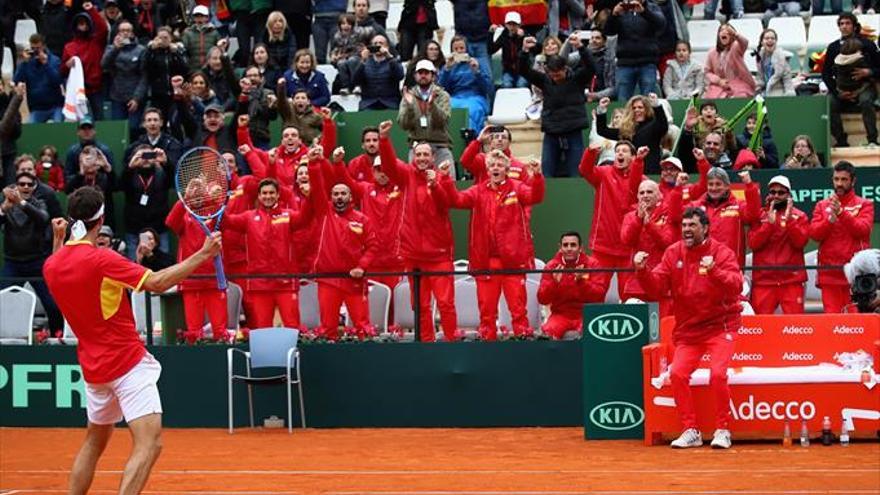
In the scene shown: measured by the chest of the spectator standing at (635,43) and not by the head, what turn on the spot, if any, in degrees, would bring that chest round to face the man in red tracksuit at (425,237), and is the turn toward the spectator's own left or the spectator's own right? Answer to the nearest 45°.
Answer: approximately 45° to the spectator's own right

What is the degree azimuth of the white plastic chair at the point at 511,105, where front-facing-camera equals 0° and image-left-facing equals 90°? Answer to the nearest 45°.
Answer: approximately 0°

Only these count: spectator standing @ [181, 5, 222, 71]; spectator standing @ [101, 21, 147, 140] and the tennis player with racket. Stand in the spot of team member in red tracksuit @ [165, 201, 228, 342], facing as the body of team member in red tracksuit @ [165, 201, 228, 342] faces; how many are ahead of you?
1

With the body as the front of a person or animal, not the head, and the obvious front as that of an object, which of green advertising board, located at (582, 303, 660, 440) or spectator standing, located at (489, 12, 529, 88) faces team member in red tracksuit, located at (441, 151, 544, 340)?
the spectator standing

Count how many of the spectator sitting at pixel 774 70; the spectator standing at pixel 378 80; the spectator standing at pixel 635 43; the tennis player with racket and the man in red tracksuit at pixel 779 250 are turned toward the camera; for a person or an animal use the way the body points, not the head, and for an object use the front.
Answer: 4

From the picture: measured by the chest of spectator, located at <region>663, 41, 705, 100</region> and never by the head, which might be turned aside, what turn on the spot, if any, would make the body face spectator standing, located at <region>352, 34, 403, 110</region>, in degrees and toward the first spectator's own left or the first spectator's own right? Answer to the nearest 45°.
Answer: approximately 90° to the first spectator's own right

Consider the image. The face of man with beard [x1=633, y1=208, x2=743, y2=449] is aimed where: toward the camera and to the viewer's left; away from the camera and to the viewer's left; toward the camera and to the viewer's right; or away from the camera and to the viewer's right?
toward the camera and to the viewer's left
